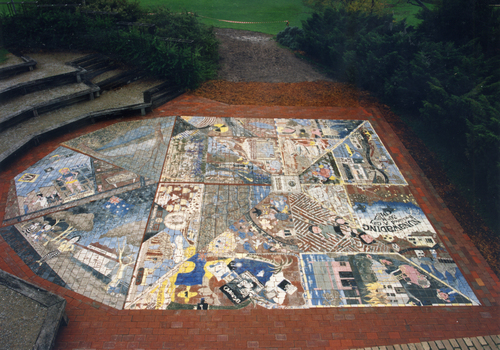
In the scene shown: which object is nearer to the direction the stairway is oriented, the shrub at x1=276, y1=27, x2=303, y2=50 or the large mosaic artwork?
the large mosaic artwork

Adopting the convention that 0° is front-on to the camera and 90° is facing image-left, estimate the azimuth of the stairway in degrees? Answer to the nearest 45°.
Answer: approximately 315°

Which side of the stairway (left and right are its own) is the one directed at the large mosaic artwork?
front

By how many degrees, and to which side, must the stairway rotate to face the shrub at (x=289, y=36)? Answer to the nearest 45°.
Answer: approximately 45° to its left
